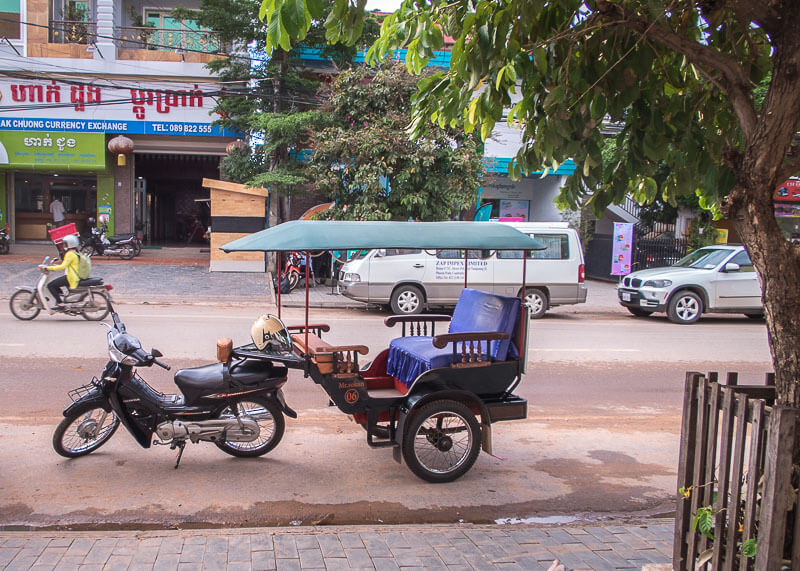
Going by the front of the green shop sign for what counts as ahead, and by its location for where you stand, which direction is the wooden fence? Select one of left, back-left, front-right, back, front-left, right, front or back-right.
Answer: front

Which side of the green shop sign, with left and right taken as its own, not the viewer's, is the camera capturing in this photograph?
front

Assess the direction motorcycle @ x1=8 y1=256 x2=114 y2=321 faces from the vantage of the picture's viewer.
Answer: facing to the left of the viewer

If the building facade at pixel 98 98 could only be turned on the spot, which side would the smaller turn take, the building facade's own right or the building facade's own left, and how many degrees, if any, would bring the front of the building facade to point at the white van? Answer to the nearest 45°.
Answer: approximately 45° to the building facade's own left

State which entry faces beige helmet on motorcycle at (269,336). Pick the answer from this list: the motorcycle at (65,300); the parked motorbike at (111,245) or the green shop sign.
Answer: the green shop sign

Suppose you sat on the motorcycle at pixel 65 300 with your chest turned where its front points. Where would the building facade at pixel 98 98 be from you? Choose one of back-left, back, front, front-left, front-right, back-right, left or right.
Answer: right

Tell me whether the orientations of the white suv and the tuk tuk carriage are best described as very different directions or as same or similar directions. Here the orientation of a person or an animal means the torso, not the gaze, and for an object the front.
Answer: same or similar directions

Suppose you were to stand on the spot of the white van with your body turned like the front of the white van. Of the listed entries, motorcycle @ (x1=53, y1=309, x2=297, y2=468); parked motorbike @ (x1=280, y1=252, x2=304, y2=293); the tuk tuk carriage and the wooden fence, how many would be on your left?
3

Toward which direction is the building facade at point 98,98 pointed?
toward the camera

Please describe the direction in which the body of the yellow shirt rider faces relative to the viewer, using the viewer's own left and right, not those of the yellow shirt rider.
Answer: facing to the left of the viewer

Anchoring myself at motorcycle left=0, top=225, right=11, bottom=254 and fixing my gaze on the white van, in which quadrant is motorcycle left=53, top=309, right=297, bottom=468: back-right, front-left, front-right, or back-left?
front-right

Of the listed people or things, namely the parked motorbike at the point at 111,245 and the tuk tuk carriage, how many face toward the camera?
0

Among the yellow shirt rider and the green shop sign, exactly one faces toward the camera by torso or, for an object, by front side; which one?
the green shop sign

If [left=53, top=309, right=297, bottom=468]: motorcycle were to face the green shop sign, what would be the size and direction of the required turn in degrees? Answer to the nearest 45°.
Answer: approximately 90° to its right

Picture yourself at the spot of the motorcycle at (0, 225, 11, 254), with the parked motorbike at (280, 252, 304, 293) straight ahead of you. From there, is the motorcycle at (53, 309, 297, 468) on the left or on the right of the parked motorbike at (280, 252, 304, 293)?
right

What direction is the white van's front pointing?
to the viewer's left

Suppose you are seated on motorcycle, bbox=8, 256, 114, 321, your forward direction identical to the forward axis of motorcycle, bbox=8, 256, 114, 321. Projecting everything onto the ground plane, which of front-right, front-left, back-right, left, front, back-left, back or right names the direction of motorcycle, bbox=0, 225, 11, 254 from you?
right

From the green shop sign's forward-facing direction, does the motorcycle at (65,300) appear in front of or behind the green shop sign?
in front
